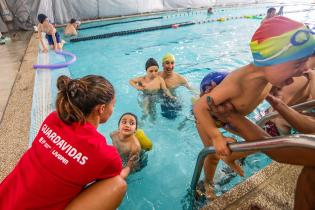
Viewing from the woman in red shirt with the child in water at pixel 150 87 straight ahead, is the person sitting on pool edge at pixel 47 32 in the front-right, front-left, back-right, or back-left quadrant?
front-left

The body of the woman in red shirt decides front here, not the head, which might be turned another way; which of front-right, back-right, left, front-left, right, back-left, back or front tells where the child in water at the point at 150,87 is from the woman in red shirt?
front

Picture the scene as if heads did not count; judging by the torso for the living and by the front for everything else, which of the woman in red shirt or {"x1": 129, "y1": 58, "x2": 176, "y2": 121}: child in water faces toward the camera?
the child in water

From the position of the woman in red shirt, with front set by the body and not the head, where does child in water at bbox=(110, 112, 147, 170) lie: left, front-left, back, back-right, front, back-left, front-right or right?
front

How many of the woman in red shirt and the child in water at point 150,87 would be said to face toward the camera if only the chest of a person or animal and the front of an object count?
1

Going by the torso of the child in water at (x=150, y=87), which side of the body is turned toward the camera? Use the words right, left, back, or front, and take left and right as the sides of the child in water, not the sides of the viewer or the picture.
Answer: front

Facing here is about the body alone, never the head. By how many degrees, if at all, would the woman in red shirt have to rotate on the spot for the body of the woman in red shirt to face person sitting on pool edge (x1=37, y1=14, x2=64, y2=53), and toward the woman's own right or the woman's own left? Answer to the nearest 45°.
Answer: approximately 45° to the woman's own left

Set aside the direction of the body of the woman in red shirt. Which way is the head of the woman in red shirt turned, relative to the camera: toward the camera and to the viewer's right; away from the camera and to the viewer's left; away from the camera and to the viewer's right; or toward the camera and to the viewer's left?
away from the camera and to the viewer's right

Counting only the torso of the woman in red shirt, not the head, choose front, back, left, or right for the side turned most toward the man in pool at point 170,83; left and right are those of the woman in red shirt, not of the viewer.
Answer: front

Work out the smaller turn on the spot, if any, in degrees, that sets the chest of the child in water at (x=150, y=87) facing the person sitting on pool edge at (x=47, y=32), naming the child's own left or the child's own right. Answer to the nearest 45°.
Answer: approximately 135° to the child's own right

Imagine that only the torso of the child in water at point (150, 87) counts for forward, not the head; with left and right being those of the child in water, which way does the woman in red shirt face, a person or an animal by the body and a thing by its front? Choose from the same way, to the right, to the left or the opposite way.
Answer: the opposite way
